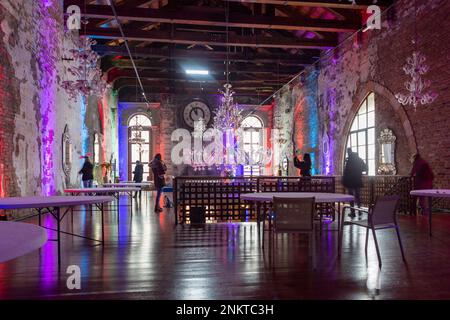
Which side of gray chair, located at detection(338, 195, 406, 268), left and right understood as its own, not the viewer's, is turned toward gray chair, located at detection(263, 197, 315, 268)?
left

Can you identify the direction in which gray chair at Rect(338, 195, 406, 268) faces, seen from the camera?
facing away from the viewer and to the left of the viewer

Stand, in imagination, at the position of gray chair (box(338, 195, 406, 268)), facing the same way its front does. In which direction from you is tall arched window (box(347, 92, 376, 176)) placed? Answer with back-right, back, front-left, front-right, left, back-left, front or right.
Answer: front-right
